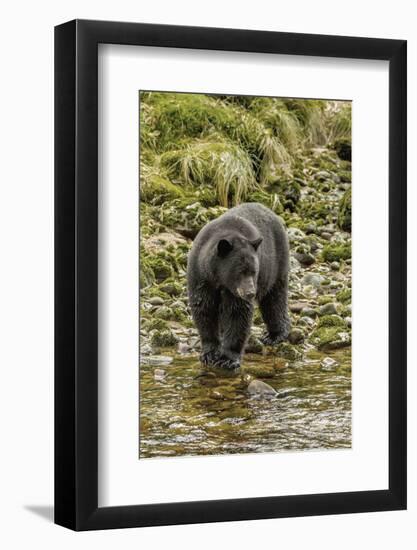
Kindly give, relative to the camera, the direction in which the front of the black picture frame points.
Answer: facing the viewer and to the right of the viewer
